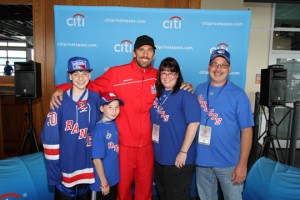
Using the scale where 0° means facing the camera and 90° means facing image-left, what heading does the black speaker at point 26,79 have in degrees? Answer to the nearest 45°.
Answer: approximately 45°

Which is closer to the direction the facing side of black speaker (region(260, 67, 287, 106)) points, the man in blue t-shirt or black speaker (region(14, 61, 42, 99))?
the man in blue t-shirt

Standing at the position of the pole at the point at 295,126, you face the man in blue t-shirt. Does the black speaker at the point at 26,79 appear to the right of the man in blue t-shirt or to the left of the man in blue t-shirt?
right

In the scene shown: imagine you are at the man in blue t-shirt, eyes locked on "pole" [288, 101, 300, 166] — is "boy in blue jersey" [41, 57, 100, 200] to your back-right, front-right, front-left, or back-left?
back-left

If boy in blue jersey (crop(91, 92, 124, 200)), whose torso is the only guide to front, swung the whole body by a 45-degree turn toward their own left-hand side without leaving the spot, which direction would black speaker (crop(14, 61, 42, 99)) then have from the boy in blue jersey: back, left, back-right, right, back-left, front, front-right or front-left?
back-left

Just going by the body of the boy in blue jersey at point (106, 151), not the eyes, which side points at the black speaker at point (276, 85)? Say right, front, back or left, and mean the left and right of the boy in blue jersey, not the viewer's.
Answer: left
